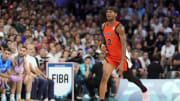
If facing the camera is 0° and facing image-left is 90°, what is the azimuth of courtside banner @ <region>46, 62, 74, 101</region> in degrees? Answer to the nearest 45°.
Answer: approximately 0°

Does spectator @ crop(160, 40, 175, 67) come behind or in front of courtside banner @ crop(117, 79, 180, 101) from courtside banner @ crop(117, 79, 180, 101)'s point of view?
behind

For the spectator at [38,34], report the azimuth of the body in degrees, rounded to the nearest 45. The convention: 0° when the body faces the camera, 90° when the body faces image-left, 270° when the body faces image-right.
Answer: approximately 0°

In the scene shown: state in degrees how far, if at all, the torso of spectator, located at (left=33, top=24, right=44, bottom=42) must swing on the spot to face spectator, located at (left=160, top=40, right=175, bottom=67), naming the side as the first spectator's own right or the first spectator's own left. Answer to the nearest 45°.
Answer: approximately 90° to the first spectator's own left

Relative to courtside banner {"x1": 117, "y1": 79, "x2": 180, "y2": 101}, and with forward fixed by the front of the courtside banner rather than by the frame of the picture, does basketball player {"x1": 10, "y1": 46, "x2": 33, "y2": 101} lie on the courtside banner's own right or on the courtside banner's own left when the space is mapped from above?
on the courtside banner's own right

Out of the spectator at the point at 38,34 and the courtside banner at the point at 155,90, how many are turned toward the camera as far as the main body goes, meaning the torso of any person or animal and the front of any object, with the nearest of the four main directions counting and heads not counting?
2

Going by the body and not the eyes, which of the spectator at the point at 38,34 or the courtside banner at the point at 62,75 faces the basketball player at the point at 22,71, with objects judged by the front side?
the spectator

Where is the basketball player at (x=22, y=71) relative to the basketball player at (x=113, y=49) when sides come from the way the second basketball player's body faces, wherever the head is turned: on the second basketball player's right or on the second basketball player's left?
on the second basketball player's right
